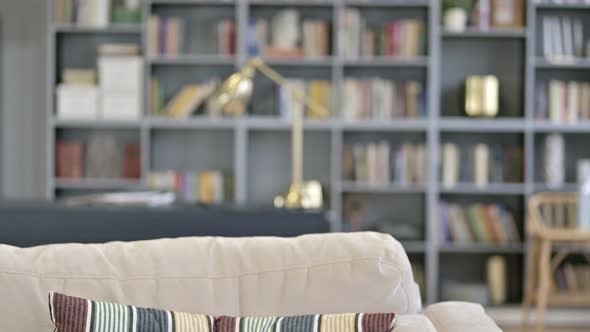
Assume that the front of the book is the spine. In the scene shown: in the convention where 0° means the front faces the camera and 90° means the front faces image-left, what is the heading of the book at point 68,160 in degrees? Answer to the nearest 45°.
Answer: approximately 0°

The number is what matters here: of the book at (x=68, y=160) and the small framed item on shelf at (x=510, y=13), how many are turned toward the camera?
2

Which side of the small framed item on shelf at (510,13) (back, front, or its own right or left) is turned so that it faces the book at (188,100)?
right

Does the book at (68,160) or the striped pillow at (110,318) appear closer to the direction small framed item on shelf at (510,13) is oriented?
the striped pillow

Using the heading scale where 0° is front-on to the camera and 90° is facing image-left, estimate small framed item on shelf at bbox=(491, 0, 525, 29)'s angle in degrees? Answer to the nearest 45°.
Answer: approximately 0°

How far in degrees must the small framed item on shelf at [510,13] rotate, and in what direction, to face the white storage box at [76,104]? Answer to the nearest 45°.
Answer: approximately 90° to its right

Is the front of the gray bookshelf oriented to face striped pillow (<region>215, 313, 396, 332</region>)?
yes

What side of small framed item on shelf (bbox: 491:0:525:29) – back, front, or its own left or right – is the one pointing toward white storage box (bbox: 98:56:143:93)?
right
